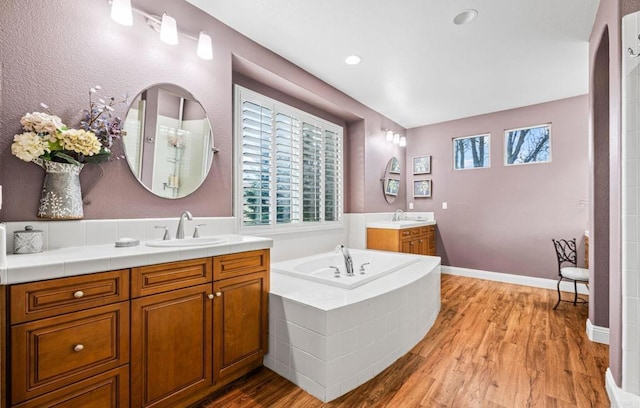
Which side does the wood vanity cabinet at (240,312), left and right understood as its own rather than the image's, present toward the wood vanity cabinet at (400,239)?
left

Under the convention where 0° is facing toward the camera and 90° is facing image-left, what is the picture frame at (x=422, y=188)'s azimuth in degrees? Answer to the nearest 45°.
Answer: approximately 0°

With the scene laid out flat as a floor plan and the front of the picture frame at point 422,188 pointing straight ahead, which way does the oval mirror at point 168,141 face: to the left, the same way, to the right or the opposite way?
to the left

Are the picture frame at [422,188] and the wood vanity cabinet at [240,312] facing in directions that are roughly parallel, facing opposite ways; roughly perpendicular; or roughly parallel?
roughly perpendicular

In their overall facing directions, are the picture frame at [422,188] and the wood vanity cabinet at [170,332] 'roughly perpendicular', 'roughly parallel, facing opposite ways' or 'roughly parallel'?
roughly perpendicular

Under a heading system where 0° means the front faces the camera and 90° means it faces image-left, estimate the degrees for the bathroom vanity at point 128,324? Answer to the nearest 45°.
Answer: approximately 315°

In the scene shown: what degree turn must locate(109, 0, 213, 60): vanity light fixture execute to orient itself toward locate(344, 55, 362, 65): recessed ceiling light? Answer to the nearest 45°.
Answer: approximately 45° to its left

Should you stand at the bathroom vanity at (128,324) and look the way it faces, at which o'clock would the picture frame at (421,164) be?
The picture frame is roughly at 10 o'clock from the bathroom vanity.

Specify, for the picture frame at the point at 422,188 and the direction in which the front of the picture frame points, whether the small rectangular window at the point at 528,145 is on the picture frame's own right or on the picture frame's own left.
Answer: on the picture frame's own left
